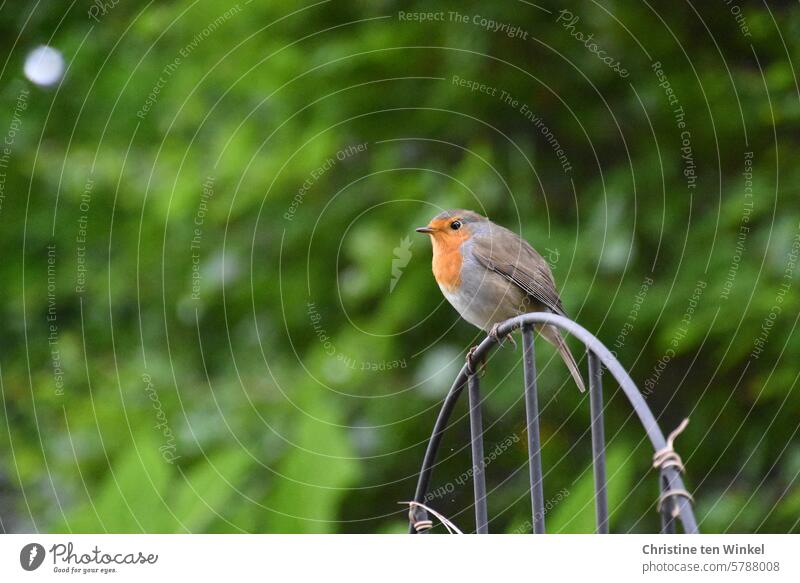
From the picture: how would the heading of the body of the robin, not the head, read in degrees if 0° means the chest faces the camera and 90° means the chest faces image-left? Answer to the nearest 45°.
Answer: approximately 90°
